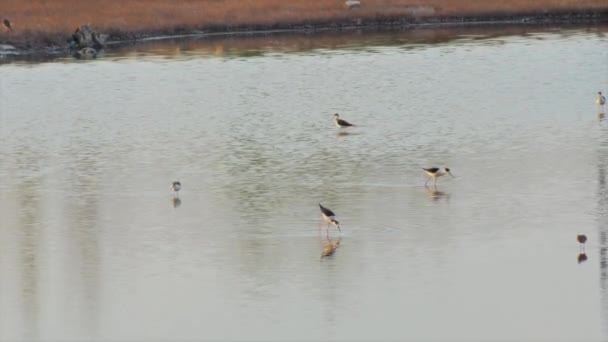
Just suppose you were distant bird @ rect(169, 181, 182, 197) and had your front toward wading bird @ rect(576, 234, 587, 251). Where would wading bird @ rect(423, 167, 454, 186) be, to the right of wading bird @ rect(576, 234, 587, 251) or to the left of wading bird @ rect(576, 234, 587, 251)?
left

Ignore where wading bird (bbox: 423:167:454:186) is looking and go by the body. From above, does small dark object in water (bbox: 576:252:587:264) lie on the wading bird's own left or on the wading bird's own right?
on the wading bird's own right

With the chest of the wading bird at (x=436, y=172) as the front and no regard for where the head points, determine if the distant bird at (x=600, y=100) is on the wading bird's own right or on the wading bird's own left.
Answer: on the wading bird's own left

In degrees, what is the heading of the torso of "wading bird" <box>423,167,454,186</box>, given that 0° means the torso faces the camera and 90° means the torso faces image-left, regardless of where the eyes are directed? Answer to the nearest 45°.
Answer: approximately 270°

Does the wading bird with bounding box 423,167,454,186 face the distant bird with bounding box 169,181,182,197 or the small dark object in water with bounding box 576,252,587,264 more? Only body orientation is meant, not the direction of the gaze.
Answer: the small dark object in water

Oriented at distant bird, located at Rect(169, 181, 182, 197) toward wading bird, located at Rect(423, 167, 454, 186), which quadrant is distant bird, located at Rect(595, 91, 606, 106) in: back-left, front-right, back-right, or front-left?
front-left

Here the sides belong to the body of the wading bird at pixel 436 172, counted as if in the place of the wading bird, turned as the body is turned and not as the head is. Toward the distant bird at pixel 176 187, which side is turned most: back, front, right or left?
back
